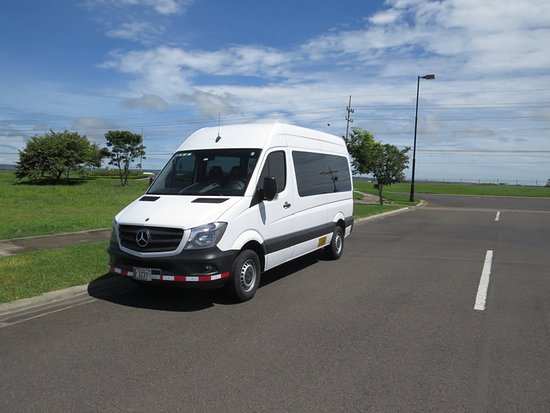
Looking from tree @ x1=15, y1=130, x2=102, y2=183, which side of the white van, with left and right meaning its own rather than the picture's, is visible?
right

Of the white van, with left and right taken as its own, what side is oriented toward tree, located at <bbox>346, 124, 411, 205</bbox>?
back

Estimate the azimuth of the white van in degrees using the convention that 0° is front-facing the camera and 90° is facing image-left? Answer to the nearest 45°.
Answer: approximately 45°
